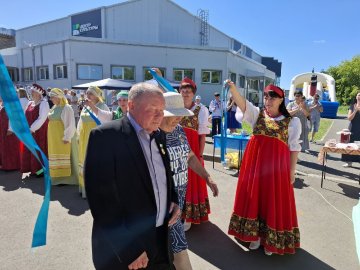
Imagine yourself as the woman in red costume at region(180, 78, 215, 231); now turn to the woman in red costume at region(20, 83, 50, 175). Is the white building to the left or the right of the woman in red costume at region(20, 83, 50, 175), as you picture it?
right

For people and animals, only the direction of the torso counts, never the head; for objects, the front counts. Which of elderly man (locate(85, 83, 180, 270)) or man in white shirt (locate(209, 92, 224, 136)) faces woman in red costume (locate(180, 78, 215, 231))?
the man in white shirt

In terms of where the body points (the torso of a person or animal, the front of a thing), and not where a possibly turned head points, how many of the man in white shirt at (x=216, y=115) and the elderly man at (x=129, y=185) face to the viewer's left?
0

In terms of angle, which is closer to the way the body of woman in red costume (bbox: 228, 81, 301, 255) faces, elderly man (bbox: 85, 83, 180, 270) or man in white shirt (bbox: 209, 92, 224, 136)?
the elderly man

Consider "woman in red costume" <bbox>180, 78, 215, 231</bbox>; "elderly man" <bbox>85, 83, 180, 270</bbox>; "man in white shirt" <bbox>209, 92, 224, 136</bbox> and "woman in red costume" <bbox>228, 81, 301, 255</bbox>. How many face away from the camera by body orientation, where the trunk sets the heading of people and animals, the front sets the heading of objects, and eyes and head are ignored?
0

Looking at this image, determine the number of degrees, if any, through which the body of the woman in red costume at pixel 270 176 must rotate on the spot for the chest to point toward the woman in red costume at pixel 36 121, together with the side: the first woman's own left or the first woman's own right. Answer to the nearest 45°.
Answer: approximately 45° to the first woman's own right

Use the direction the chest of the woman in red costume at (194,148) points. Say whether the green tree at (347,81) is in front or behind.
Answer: behind

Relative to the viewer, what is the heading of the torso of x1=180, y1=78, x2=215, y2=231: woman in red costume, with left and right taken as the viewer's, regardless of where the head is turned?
facing the viewer and to the left of the viewer

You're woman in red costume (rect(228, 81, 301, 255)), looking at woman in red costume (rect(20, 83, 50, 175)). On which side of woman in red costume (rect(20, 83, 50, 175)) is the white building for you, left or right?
right

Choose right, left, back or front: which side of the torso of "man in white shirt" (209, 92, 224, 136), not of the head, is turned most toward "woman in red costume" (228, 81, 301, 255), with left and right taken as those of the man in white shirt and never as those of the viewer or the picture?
front

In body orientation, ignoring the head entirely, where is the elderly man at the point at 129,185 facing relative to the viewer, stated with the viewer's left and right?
facing the viewer and to the right of the viewer

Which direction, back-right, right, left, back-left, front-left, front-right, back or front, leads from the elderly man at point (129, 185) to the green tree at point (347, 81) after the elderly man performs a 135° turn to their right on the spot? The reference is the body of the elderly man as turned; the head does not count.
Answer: back-right

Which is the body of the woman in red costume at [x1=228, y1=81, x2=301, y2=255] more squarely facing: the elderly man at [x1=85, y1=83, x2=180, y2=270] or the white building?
the elderly man

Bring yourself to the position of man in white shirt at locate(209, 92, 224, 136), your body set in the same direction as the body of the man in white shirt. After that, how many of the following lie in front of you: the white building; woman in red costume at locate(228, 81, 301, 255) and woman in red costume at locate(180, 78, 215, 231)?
2
